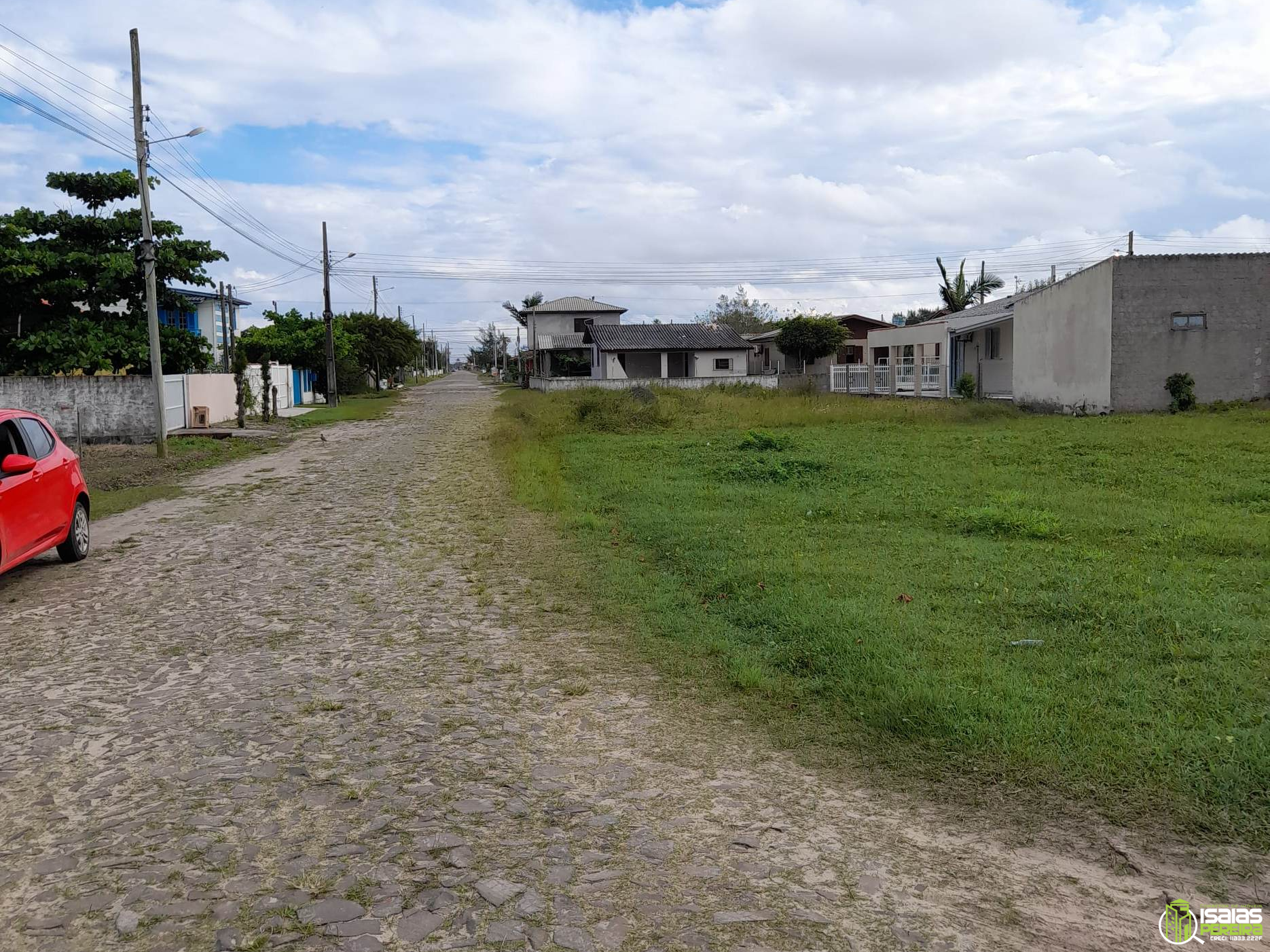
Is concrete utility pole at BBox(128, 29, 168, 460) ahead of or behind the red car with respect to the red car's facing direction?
behind

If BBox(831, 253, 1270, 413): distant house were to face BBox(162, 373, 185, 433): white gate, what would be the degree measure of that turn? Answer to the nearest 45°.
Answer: approximately 45° to its right

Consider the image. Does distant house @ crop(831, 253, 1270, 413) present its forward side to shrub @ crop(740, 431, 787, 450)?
yes

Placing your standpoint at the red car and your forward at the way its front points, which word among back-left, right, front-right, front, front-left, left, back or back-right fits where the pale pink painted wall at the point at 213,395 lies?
back-right

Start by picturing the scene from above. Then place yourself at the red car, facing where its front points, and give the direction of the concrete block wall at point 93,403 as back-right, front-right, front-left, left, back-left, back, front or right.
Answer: back-right

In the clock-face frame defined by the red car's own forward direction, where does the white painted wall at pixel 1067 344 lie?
The white painted wall is roughly at 7 o'clock from the red car.

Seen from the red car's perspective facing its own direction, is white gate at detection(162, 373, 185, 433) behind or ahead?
behind

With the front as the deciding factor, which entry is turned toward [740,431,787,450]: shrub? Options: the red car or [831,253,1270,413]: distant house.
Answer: the distant house

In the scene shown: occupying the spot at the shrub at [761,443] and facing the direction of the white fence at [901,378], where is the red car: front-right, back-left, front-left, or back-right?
back-left

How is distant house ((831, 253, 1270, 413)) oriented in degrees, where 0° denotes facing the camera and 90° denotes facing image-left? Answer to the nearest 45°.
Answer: approximately 45°
